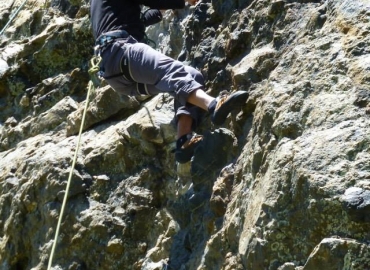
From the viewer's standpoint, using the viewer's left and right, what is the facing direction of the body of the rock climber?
facing to the right of the viewer
